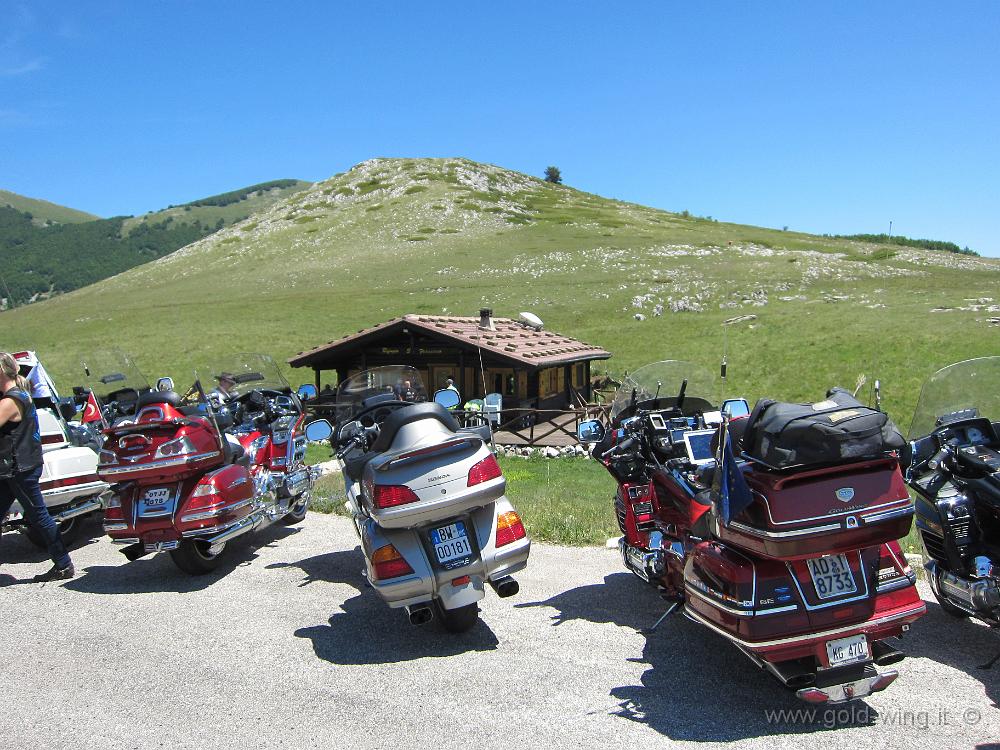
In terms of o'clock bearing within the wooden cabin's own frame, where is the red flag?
The red flag is roughly at 11 o'clock from the wooden cabin.

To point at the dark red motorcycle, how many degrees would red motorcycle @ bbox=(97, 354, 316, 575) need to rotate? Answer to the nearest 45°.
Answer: approximately 90° to its right

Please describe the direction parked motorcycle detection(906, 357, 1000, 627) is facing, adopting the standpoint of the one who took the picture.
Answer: facing away from the viewer and to the left of the viewer

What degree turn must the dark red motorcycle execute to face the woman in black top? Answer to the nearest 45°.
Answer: approximately 45° to its left

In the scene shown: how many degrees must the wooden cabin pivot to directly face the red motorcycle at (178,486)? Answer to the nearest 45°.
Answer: approximately 45° to its left

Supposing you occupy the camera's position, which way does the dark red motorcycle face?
facing away from the viewer and to the left of the viewer

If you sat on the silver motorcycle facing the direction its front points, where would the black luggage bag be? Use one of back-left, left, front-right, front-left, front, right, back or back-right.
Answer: back-right

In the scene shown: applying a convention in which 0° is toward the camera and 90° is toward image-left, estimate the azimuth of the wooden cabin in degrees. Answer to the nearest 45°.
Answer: approximately 45°

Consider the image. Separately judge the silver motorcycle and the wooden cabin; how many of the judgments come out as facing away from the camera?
1

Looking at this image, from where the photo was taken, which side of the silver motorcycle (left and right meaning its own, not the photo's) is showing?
back

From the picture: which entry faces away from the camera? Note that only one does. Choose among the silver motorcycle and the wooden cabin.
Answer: the silver motorcycle

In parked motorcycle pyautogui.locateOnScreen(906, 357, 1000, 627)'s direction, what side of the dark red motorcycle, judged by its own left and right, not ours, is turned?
right

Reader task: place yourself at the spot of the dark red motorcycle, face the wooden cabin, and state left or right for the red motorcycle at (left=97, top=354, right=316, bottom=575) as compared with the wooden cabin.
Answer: left

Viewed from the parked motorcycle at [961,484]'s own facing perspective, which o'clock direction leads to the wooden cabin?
The wooden cabin is roughly at 12 o'clock from the parked motorcycle.

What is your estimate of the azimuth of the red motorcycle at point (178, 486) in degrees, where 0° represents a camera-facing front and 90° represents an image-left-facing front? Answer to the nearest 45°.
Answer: approximately 225°
